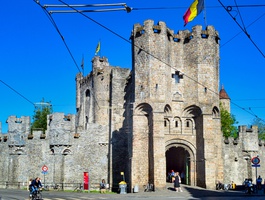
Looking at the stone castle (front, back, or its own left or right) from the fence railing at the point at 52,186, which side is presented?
right

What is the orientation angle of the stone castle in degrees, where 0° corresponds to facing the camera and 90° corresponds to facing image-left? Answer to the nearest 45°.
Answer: approximately 0°
